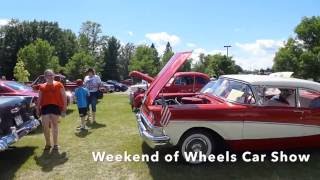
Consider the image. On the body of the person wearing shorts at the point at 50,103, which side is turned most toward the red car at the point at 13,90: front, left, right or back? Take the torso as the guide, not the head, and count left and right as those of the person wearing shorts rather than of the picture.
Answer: back

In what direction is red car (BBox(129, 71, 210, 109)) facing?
to the viewer's left

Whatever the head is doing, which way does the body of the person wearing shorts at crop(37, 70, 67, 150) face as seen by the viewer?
toward the camera

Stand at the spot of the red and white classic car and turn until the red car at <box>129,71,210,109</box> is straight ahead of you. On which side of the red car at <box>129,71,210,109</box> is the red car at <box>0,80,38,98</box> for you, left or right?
left

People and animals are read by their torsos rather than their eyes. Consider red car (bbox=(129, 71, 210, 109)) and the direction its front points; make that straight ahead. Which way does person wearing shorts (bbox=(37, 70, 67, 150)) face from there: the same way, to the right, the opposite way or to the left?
to the left

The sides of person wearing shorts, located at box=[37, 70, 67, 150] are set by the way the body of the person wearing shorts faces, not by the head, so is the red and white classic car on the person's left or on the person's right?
on the person's left

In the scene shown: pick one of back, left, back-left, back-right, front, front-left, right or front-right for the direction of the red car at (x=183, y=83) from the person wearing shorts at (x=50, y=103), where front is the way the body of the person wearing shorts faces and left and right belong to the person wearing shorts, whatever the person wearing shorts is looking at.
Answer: back-left

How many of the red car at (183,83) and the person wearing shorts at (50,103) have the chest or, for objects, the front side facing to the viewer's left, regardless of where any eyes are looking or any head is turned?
1

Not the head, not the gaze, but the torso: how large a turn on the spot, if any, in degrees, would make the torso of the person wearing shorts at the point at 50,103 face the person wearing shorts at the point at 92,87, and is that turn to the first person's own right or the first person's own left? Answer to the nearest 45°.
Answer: approximately 180°

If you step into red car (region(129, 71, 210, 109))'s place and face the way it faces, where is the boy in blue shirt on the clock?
The boy in blue shirt is roughly at 10 o'clock from the red car.

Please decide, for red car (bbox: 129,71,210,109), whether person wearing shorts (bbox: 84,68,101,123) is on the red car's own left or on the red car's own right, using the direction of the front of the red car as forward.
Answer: on the red car's own left
